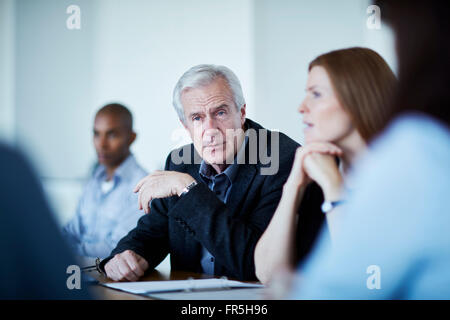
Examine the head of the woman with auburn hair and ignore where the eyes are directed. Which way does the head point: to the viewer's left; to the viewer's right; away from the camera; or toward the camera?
to the viewer's left

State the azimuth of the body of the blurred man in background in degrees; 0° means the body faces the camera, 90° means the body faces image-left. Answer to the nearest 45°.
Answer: approximately 45°

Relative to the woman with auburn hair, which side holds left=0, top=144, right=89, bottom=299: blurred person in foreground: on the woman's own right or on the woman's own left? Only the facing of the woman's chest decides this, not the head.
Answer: on the woman's own left

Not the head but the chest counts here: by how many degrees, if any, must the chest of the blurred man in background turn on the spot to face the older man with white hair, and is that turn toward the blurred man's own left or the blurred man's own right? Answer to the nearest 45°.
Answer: approximately 45° to the blurred man's own left

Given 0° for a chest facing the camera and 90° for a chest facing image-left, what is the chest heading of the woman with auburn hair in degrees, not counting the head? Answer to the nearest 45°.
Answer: approximately 90°

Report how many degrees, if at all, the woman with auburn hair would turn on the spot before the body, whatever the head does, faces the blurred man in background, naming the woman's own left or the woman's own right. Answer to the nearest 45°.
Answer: approximately 45° to the woman's own right

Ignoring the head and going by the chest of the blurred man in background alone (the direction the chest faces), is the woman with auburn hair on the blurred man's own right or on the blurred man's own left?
on the blurred man's own left
